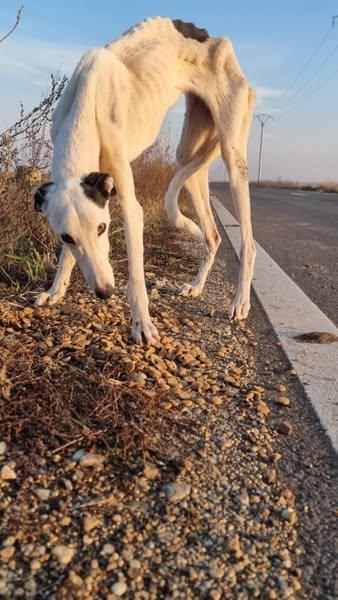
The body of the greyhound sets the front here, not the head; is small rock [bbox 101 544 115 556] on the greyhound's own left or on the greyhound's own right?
on the greyhound's own left

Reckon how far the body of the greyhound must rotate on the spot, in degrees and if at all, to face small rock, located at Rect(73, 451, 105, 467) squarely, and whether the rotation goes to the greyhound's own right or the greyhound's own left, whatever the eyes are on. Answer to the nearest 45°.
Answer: approximately 45° to the greyhound's own left

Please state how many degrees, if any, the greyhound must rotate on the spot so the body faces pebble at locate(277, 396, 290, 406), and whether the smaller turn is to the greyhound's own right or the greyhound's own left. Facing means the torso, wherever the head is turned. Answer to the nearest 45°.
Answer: approximately 90° to the greyhound's own left

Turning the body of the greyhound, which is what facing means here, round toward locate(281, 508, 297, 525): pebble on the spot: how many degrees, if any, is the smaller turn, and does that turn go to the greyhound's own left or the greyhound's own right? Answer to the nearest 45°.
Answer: approximately 45° to the greyhound's own left

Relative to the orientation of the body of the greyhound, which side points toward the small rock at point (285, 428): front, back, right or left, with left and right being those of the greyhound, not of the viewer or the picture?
left

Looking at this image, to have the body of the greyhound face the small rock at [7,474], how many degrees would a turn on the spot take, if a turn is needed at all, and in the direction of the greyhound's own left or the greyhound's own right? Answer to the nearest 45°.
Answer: approximately 45° to the greyhound's own left

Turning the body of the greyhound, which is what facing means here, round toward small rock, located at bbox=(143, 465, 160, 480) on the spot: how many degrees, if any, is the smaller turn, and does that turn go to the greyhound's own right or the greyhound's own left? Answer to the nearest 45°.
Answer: approximately 45° to the greyhound's own left

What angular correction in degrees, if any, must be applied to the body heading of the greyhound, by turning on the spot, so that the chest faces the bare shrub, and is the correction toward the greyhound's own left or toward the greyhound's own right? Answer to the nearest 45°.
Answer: approximately 90° to the greyhound's own right

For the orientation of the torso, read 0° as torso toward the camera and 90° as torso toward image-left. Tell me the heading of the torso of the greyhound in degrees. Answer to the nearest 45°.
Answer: approximately 45°
